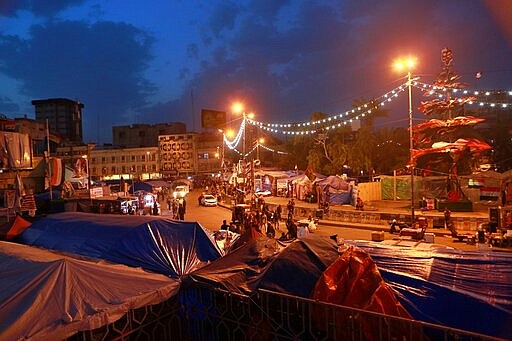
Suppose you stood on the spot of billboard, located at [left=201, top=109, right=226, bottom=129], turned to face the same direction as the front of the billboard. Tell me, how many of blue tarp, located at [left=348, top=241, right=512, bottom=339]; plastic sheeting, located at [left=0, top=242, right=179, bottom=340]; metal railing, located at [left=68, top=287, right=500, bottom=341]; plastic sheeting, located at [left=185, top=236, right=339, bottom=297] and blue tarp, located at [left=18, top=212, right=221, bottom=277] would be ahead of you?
5

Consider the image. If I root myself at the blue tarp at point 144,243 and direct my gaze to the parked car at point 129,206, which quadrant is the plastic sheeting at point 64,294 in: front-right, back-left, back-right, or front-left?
back-left

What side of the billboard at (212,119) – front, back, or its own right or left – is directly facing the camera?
front

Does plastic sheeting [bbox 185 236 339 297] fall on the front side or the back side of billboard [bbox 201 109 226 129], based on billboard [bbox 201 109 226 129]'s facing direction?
on the front side

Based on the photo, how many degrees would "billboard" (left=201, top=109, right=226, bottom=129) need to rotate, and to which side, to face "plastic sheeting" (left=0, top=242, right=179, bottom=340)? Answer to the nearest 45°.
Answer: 0° — it already faces it

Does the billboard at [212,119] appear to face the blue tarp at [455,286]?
yes

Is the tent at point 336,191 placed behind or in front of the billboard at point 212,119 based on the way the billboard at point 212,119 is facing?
in front

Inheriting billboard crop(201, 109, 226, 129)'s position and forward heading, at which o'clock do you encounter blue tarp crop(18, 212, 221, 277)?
The blue tarp is roughly at 12 o'clock from the billboard.

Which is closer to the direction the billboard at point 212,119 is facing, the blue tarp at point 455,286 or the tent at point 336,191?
the blue tarp

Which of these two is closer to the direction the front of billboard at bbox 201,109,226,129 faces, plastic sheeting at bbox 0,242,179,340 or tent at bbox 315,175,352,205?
the plastic sheeting

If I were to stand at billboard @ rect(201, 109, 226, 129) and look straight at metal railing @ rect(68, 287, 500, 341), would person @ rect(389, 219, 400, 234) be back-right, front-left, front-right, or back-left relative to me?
front-left

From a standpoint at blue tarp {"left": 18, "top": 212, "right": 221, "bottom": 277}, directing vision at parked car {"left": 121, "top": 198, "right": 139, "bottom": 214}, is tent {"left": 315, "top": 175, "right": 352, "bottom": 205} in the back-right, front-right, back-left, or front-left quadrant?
front-right
